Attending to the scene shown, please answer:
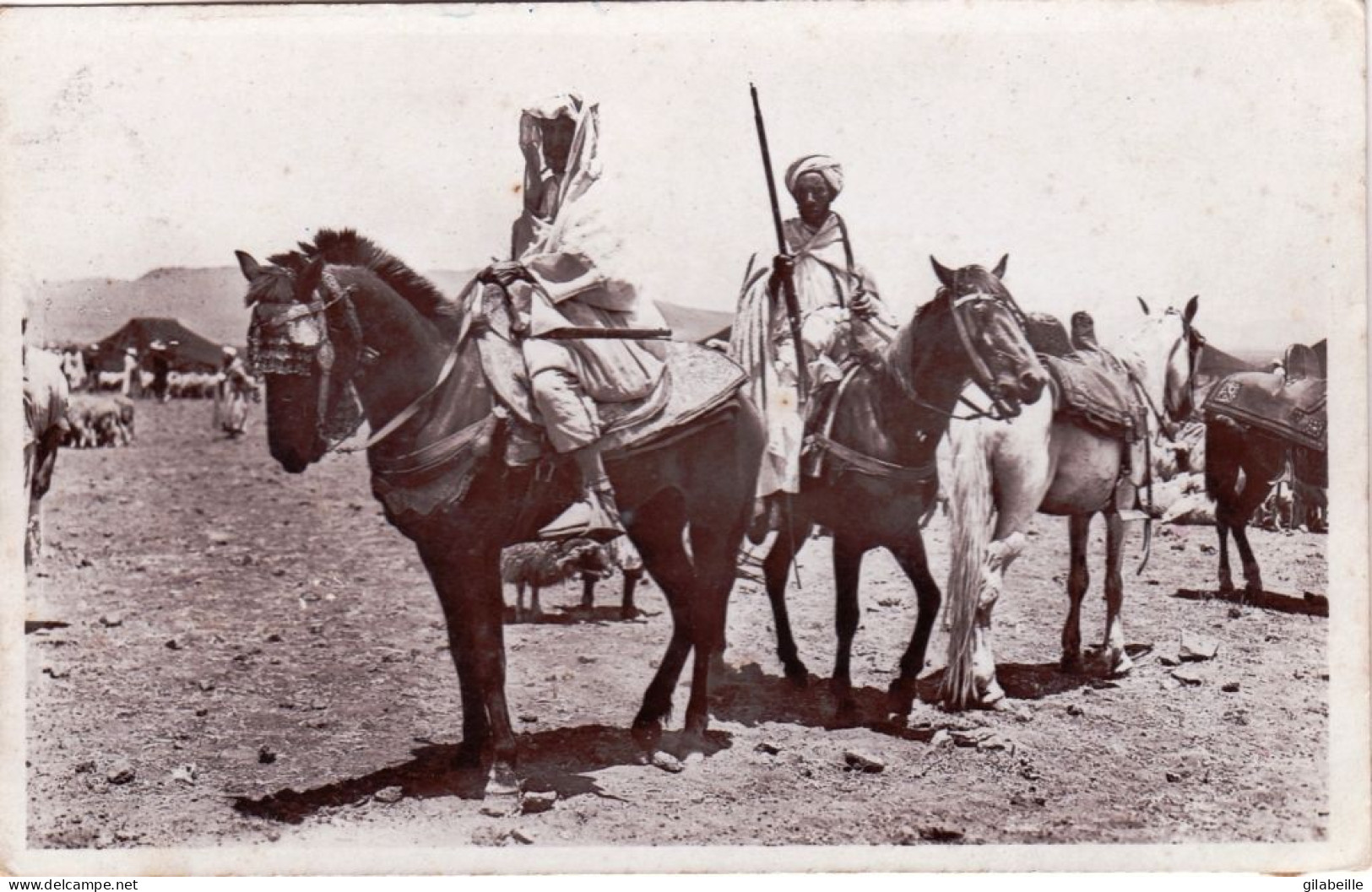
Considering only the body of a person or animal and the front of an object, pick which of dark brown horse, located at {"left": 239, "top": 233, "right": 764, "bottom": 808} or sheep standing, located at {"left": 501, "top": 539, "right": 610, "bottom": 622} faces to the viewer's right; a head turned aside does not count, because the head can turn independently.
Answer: the sheep standing

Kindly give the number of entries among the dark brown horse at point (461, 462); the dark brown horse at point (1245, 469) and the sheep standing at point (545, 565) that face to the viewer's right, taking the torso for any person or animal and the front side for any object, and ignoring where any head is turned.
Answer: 2

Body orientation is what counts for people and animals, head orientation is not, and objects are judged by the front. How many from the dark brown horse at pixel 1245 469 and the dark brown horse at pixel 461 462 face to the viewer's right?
1

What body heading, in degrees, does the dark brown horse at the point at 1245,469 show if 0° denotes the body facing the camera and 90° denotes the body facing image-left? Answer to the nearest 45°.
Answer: approximately 270°

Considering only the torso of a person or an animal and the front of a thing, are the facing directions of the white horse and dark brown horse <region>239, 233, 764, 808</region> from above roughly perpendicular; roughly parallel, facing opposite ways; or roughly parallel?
roughly parallel, facing opposite ways

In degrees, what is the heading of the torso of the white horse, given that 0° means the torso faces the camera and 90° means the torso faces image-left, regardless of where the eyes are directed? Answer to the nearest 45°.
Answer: approximately 225°

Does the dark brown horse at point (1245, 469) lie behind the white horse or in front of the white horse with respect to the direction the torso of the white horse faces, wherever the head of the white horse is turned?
in front

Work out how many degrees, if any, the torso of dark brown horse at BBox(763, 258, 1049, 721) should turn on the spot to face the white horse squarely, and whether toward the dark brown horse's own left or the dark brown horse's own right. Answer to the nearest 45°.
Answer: approximately 45° to the dark brown horse's own left

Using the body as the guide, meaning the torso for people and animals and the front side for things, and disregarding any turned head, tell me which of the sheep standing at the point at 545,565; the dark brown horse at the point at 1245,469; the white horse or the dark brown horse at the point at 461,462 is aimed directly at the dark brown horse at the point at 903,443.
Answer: the sheep standing

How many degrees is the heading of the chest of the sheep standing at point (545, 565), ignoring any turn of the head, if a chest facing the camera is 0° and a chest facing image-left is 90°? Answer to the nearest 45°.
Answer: approximately 270°

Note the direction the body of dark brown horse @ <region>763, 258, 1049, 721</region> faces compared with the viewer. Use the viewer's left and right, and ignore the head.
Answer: facing the viewer and to the right of the viewer

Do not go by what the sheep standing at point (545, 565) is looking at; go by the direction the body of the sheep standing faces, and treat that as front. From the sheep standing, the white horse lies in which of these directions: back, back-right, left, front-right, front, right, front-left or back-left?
front

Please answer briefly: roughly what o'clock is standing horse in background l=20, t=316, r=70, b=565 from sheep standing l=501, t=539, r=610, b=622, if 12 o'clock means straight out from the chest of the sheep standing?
The standing horse in background is roughly at 6 o'clock from the sheep standing.
